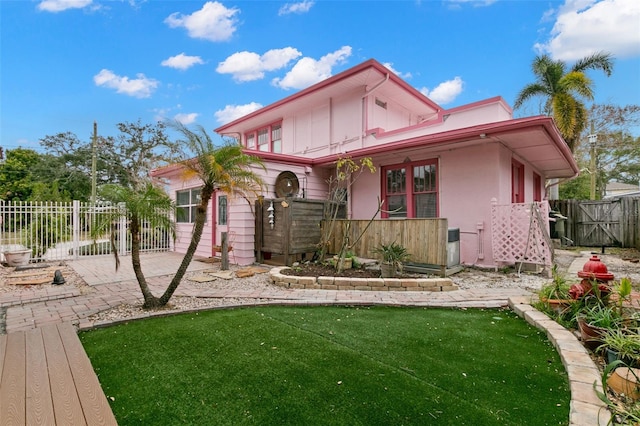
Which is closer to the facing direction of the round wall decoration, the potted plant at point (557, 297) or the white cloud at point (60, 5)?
the potted plant

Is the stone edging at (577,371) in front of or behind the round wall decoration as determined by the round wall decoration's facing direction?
in front

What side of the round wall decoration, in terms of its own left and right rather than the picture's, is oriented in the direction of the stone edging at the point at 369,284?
front

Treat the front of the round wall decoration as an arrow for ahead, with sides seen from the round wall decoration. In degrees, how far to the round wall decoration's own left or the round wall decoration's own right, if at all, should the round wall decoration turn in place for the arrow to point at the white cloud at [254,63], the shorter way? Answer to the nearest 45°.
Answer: approximately 180°

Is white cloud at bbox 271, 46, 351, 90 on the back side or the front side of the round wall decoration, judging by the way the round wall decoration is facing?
on the back side

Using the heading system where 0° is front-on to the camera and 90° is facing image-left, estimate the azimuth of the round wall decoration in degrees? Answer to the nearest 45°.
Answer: approximately 0°

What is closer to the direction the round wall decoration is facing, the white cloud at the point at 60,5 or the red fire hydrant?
the red fire hydrant

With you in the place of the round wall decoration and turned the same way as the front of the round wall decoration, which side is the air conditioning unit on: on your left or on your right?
on your left
